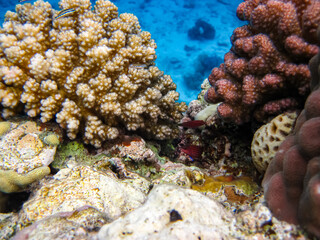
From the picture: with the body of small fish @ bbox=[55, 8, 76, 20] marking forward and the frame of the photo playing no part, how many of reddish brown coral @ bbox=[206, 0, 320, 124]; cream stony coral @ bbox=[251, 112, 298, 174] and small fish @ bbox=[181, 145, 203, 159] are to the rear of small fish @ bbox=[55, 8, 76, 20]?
0

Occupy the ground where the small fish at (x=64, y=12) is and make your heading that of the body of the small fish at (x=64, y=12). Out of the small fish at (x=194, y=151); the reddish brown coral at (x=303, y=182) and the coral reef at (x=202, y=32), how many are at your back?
0

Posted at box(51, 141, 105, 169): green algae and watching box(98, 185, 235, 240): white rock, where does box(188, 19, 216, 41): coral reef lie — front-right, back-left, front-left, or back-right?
back-left

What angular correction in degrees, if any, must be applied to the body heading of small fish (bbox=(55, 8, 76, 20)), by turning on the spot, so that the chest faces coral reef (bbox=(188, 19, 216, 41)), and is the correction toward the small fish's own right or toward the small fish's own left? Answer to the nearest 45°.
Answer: approximately 45° to the small fish's own left

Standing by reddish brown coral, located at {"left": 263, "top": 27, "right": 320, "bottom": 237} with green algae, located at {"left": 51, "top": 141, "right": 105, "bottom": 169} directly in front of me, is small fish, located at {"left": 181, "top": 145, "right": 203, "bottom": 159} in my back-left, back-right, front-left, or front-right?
front-right

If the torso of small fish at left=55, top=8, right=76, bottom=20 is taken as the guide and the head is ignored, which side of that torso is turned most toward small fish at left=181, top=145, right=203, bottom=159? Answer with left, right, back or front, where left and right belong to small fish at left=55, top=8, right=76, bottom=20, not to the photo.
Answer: front

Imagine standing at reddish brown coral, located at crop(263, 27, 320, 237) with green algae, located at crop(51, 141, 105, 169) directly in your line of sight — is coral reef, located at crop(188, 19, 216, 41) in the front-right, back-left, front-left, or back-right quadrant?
front-right

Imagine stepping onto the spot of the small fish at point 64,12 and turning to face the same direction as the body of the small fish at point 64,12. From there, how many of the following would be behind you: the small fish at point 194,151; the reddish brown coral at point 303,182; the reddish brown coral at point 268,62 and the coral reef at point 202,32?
0
